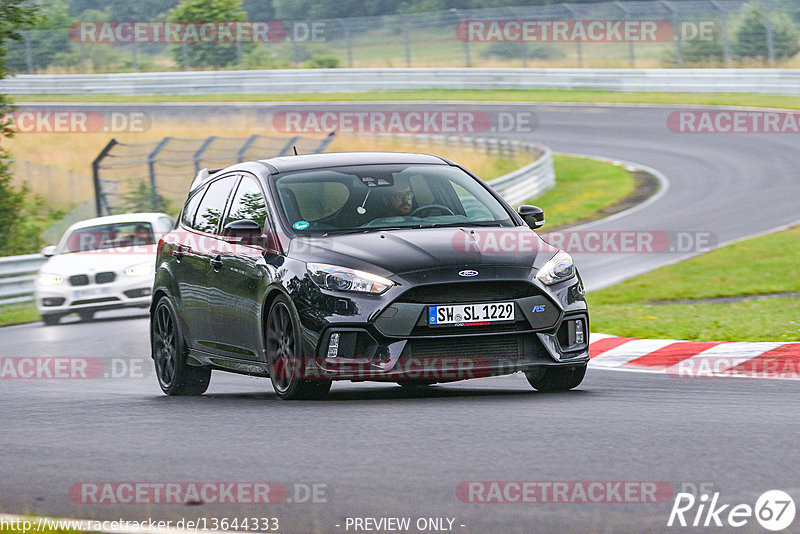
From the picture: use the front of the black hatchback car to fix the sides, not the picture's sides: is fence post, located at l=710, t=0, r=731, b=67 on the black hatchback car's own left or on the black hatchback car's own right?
on the black hatchback car's own left

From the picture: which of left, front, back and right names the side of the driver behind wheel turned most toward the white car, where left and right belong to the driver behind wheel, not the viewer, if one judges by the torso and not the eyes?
back

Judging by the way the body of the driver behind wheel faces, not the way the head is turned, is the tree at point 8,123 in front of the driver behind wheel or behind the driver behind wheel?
behind

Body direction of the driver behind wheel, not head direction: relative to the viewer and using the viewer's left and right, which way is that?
facing the viewer and to the right of the viewer

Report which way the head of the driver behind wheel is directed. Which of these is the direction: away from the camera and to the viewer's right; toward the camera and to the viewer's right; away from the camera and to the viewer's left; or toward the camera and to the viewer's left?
toward the camera and to the viewer's right

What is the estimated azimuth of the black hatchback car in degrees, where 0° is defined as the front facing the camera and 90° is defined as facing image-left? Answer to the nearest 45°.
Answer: approximately 315°

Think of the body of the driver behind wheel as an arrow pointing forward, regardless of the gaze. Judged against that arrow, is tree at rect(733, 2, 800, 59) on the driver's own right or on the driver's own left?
on the driver's own left
